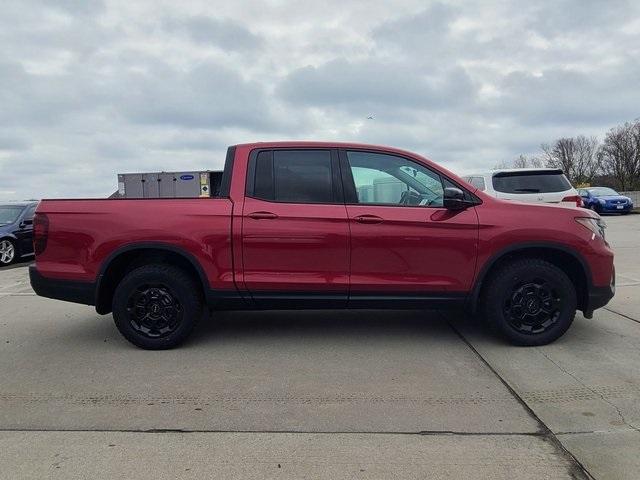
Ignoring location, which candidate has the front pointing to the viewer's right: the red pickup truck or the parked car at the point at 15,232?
the red pickup truck

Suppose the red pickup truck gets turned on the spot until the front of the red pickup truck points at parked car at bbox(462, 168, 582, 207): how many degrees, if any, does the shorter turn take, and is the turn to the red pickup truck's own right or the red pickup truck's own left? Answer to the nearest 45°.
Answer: approximately 45° to the red pickup truck's own left

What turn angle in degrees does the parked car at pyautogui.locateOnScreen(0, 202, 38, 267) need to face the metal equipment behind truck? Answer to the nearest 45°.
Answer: approximately 180°

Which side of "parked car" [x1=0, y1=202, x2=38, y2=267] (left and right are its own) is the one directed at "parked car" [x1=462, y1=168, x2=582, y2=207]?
left

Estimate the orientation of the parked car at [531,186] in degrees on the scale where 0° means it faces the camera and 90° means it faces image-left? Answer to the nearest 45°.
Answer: approximately 135°

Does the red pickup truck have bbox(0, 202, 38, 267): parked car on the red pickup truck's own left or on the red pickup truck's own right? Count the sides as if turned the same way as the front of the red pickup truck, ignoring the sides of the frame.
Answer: on the red pickup truck's own left

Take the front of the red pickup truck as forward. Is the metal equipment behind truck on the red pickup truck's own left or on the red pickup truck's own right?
on the red pickup truck's own left

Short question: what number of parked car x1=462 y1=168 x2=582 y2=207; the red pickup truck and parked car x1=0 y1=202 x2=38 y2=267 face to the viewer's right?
1

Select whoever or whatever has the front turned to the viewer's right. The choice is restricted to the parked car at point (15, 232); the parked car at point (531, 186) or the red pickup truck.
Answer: the red pickup truck

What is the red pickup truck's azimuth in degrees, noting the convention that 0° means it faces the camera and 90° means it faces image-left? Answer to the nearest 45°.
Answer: approximately 270°

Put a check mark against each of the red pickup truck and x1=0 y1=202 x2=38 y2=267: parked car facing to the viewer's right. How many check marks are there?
1
